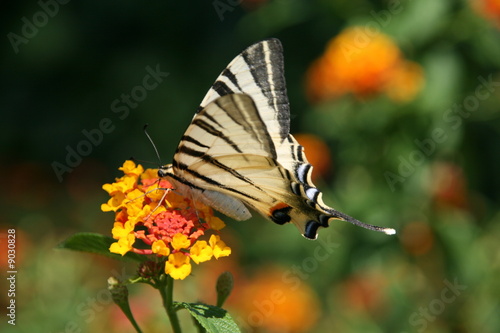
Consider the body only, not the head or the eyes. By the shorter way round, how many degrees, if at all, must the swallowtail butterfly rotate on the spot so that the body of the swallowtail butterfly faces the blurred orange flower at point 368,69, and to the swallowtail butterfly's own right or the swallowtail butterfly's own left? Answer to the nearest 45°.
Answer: approximately 135° to the swallowtail butterfly's own right

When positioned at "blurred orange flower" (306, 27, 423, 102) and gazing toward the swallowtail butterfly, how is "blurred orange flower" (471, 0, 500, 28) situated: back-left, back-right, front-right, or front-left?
back-left

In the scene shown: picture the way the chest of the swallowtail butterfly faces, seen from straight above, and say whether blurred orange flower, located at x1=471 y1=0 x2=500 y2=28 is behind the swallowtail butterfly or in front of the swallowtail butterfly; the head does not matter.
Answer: behind

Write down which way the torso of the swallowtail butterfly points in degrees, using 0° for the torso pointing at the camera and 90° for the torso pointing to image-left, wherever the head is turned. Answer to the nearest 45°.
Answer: approximately 90°
